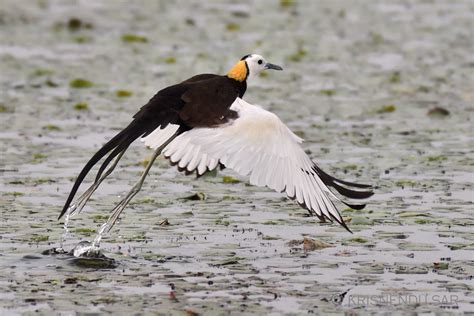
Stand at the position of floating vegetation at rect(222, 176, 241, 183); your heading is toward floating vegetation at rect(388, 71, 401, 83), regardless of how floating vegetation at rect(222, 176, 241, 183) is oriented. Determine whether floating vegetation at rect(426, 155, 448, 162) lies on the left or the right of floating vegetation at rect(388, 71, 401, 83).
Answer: right

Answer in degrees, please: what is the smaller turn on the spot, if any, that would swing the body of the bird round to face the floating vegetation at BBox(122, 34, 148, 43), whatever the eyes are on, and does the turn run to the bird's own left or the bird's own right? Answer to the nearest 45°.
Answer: approximately 90° to the bird's own left

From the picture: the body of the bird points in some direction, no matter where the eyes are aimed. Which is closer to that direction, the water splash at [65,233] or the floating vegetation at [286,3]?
the floating vegetation

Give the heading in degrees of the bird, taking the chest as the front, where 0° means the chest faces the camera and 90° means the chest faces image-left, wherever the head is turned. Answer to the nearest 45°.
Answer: approximately 270°

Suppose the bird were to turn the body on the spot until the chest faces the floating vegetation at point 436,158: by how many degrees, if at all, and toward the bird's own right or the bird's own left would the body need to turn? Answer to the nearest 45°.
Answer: approximately 45° to the bird's own left

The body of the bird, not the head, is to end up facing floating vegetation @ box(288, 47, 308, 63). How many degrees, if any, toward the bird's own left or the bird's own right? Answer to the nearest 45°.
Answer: approximately 90° to the bird's own left

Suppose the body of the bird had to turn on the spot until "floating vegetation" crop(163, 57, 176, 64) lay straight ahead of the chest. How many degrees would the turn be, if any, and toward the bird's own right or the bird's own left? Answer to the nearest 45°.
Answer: approximately 90° to the bird's own left

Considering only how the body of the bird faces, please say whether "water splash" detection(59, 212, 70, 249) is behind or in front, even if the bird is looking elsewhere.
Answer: behind

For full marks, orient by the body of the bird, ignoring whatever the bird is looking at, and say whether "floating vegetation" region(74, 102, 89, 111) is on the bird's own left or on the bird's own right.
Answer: on the bird's own left

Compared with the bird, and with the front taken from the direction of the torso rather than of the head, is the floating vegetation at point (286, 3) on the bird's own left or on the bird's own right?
on the bird's own left
